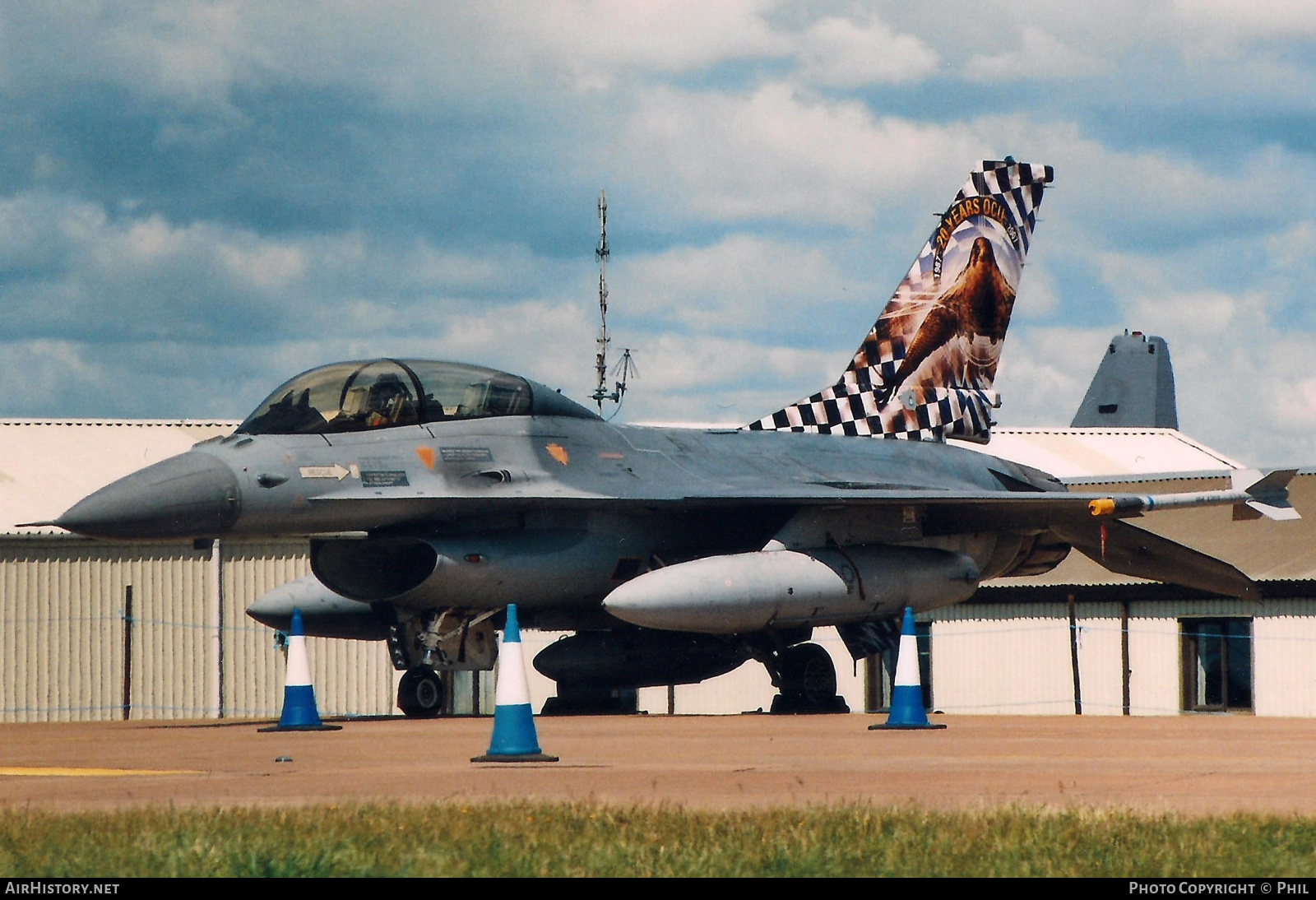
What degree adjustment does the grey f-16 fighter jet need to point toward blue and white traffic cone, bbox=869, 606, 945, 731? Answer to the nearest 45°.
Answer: approximately 90° to its left

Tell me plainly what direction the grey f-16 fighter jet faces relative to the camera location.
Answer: facing the viewer and to the left of the viewer

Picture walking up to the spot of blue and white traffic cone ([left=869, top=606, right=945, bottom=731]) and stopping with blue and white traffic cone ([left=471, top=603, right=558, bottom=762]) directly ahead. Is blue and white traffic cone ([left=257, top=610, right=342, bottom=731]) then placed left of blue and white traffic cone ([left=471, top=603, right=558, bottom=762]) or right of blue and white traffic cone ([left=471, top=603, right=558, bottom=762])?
right

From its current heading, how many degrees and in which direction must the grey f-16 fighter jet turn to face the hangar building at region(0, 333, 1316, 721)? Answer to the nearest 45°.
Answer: approximately 135° to its right

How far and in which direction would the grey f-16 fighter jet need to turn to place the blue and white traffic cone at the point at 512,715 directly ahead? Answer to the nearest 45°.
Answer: approximately 45° to its left

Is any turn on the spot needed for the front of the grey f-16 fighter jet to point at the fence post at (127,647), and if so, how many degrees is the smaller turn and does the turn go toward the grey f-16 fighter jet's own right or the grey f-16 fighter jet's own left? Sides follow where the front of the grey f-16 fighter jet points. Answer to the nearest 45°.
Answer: approximately 90° to the grey f-16 fighter jet's own right
